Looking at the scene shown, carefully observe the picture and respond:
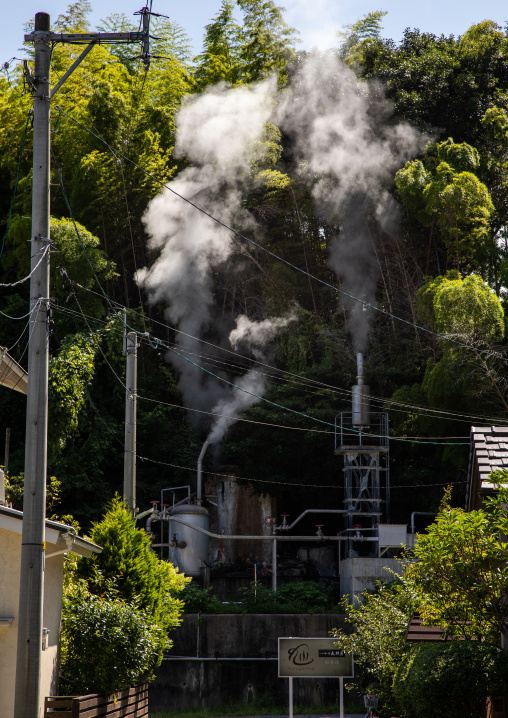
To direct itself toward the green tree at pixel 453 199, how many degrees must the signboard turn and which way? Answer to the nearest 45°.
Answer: approximately 180°

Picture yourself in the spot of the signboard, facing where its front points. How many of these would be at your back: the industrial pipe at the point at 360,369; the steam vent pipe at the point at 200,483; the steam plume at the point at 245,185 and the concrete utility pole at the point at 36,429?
3

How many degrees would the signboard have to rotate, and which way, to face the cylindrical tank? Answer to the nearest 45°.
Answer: approximately 180°

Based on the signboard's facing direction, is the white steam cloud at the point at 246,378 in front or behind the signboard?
behind

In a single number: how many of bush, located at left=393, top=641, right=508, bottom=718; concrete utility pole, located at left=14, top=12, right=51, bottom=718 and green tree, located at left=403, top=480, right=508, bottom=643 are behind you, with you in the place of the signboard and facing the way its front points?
0

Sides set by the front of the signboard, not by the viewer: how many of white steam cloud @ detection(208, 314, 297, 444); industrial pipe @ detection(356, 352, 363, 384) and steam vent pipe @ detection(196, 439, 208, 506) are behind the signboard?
3

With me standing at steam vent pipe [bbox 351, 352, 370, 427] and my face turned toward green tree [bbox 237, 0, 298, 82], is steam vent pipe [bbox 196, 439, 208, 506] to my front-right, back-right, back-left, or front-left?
front-left

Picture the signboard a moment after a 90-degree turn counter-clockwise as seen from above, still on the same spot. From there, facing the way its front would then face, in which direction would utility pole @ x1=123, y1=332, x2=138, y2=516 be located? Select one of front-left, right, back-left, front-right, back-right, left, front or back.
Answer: back-left

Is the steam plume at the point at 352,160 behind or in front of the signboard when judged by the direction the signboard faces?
behind

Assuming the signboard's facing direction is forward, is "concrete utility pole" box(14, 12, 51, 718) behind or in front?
in front

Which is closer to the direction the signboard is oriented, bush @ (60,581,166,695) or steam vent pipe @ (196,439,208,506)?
the bush

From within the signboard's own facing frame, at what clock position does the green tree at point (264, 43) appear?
The green tree is roughly at 6 o'clock from the signboard.

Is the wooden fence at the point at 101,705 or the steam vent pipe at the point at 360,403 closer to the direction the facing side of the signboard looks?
the wooden fence

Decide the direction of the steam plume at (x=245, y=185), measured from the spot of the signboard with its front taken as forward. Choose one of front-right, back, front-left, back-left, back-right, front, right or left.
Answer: back

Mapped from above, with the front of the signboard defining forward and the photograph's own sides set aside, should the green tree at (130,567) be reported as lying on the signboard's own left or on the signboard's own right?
on the signboard's own right

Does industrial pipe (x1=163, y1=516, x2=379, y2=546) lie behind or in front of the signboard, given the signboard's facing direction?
behind

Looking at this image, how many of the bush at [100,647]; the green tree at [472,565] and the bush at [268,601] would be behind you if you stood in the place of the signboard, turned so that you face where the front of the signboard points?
1
